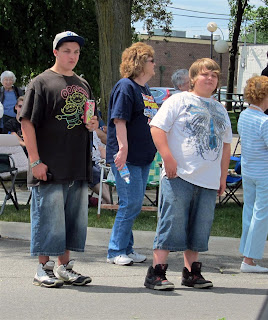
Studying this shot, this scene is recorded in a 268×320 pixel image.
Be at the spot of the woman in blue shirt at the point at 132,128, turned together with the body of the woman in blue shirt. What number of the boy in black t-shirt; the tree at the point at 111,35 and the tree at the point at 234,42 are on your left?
2

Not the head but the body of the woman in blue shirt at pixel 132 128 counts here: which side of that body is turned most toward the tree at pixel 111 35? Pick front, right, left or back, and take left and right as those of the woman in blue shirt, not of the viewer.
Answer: left

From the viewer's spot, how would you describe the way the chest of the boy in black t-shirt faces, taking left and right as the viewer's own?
facing the viewer and to the right of the viewer

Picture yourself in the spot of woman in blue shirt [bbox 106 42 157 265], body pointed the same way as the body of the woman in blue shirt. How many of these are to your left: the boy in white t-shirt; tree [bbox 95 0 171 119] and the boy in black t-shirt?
1

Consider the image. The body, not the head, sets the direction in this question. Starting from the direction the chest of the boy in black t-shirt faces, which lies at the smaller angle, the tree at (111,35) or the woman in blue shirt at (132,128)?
the woman in blue shirt

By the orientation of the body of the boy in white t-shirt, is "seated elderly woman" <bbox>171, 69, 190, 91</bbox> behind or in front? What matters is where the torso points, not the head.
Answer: behind

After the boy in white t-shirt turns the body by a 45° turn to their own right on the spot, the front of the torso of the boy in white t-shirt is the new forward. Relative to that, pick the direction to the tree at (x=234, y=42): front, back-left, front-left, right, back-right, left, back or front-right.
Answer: back

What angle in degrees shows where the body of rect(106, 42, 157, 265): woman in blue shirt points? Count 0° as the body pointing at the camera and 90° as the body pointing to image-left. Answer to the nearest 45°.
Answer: approximately 270°

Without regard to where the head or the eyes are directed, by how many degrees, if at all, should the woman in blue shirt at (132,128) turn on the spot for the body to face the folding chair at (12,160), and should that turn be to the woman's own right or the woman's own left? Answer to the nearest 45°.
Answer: approximately 135° to the woman's own left

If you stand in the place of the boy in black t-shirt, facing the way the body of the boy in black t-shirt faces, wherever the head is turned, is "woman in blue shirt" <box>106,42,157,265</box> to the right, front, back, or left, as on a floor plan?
left

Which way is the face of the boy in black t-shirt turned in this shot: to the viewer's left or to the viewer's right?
to the viewer's right
